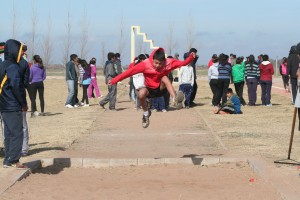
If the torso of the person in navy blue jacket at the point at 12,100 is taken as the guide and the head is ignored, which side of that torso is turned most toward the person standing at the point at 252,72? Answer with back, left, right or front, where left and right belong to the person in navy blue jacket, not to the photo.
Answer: front

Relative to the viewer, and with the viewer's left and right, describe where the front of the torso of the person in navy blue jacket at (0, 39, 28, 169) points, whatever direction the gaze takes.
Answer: facing away from the viewer and to the right of the viewer

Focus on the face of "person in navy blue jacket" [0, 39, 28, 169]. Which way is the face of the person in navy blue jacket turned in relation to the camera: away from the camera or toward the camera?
away from the camera

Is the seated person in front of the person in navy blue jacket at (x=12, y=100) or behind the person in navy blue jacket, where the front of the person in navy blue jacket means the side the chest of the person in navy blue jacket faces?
in front

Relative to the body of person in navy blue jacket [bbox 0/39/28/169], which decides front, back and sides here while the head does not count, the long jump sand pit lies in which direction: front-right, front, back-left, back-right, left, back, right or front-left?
right
